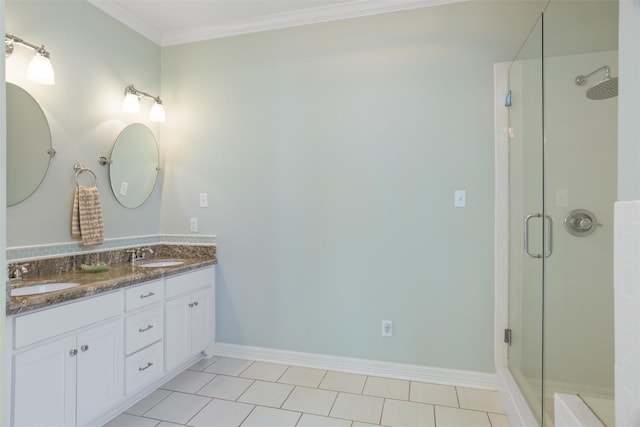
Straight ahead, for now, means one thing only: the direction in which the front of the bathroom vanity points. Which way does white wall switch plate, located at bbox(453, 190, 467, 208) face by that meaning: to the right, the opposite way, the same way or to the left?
to the right

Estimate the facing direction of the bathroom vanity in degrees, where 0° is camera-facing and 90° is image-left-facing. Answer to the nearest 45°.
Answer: approximately 315°

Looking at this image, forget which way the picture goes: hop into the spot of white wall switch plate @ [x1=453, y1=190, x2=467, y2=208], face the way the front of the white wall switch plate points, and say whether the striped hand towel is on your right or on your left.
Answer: on your right

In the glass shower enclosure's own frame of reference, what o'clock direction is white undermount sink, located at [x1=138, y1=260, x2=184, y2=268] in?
The white undermount sink is roughly at 1 o'clock from the glass shower enclosure.

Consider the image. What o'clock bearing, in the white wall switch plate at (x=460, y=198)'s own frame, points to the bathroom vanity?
The bathroom vanity is roughly at 2 o'clock from the white wall switch plate.

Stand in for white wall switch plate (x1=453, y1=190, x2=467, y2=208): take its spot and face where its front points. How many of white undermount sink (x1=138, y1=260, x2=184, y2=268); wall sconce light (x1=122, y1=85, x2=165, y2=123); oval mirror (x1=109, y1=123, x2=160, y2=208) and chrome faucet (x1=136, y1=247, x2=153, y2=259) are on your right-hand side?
4

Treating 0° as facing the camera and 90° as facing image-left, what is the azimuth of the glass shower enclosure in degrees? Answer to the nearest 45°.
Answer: approximately 45°

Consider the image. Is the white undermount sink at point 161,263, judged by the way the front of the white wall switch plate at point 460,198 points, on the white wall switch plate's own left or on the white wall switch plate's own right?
on the white wall switch plate's own right

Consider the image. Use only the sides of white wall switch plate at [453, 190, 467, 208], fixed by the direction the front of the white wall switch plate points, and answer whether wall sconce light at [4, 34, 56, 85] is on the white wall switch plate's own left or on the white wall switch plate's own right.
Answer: on the white wall switch plate's own right

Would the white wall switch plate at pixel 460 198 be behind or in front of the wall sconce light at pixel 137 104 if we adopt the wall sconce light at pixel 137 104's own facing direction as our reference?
in front

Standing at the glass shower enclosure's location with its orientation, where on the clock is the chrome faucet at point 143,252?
The chrome faucet is roughly at 1 o'clock from the glass shower enclosure.

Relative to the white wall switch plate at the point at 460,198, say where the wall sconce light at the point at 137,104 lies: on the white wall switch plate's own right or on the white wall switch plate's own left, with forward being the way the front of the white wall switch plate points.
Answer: on the white wall switch plate's own right
